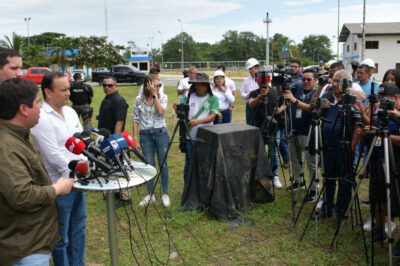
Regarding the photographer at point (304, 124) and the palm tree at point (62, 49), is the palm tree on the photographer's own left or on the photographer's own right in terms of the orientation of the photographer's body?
on the photographer's own right

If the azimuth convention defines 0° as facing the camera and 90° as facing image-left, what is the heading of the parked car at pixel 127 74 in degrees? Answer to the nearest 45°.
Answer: approximately 270°

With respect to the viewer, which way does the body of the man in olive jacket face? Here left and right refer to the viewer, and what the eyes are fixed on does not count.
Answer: facing to the right of the viewer

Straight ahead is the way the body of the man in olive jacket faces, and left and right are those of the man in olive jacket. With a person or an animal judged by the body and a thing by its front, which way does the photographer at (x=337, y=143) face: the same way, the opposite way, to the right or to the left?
the opposite way

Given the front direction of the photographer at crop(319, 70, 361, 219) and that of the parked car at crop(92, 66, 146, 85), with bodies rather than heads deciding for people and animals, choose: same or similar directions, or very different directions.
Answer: very different directions

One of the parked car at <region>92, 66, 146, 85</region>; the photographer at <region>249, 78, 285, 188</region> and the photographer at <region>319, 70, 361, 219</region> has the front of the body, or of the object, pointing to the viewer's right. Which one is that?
the parked car

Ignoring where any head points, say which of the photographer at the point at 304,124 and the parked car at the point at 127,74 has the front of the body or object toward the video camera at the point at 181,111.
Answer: the photographer

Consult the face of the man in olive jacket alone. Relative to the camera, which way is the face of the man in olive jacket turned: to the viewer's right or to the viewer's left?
to the viewer's right

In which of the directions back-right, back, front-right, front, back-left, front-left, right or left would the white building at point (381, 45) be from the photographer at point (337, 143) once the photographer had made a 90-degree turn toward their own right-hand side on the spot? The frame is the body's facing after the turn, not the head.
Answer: front-right

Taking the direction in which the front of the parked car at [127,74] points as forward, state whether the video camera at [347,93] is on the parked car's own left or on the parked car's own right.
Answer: on the parked car's own right
